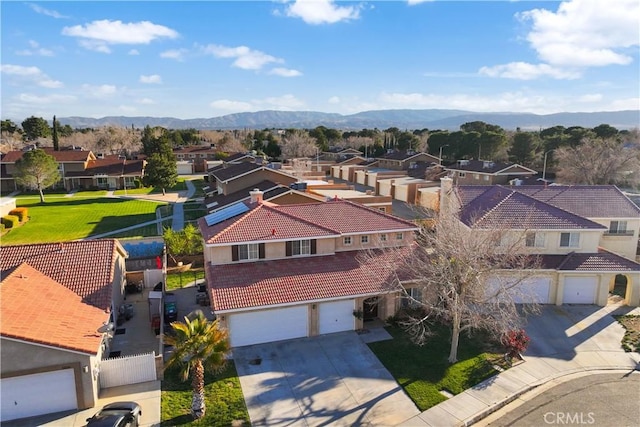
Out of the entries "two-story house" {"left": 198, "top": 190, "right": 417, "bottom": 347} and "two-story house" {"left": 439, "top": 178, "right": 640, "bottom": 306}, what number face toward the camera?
2

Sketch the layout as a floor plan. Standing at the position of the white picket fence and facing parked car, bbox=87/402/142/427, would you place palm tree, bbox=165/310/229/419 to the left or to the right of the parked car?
left

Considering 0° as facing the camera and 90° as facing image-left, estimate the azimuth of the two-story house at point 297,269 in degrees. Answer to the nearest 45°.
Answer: approximately 0°

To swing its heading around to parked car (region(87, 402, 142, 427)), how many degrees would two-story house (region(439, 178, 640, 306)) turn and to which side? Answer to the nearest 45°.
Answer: approximately 45° to its right

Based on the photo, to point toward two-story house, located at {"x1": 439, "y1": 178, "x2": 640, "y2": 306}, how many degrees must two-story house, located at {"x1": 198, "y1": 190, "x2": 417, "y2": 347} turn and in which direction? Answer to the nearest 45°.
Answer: approximately 90° to its left

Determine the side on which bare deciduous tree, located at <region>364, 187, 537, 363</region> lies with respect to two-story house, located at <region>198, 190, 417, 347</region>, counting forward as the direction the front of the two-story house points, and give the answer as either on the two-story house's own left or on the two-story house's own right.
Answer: on the two-story house's own left

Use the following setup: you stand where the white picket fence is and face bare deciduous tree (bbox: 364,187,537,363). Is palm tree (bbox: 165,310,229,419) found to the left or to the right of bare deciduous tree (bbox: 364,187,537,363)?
right
